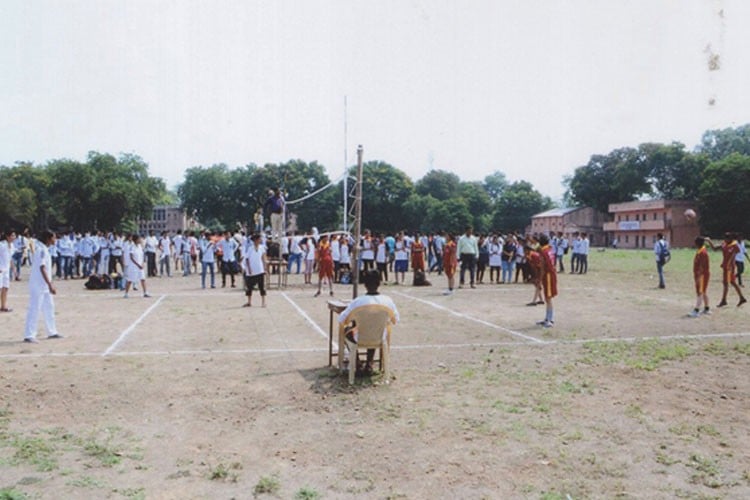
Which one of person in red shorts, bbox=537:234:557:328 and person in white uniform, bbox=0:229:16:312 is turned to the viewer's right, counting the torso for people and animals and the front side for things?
the person in white uniform

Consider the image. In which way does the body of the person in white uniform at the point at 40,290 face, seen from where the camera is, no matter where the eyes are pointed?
to the viewer's right

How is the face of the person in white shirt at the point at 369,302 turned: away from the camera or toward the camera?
away from the camera

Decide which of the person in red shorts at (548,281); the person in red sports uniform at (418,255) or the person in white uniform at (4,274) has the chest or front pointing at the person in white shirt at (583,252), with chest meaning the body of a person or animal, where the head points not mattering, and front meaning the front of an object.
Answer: the person in white uniform

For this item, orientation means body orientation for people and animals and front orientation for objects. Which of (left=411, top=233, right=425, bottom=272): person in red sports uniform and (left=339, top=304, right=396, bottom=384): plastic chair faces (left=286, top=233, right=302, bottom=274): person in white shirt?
the plastic chair

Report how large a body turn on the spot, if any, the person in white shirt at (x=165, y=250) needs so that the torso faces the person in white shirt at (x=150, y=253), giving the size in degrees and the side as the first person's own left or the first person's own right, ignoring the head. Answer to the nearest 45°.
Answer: approximately 45° to the first person's own right

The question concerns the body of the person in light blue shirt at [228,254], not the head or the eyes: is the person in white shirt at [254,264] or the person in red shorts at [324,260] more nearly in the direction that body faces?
the person in white shirt

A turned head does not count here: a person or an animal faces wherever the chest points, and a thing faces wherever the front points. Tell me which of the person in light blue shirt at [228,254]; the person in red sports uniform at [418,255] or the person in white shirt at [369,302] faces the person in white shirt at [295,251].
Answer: the person in white shirt at [369,302]

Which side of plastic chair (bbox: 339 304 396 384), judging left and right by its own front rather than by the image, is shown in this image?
back

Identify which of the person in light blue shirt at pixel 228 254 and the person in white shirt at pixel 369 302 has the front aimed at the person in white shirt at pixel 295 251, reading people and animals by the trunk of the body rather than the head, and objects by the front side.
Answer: the person in white shirt at pixel 369 302
